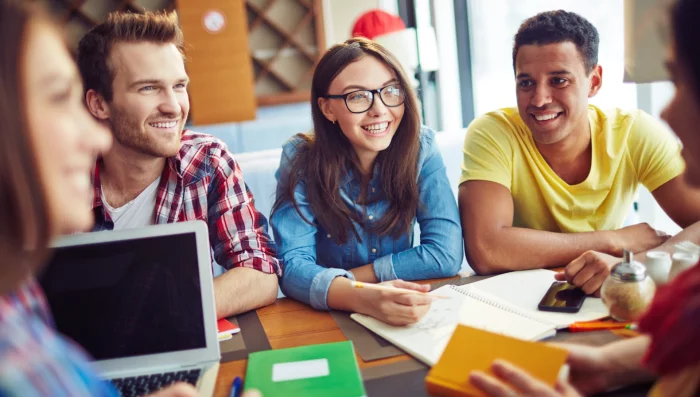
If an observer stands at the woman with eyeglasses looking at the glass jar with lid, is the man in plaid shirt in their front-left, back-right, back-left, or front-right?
back-right

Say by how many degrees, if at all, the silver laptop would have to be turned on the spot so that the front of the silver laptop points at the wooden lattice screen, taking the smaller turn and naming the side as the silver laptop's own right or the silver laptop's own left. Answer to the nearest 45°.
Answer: approximately 180°

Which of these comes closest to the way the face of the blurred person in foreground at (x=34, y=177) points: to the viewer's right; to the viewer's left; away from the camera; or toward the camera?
to the viewer's right

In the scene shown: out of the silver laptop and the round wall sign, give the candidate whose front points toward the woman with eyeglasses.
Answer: the round wall sign

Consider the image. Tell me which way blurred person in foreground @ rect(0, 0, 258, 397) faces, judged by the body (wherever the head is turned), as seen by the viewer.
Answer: to the viewer's right

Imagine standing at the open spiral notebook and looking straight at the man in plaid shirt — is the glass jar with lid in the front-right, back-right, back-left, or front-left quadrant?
back-right

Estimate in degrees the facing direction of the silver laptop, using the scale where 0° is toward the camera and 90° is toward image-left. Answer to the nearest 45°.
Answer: approximately 0°
